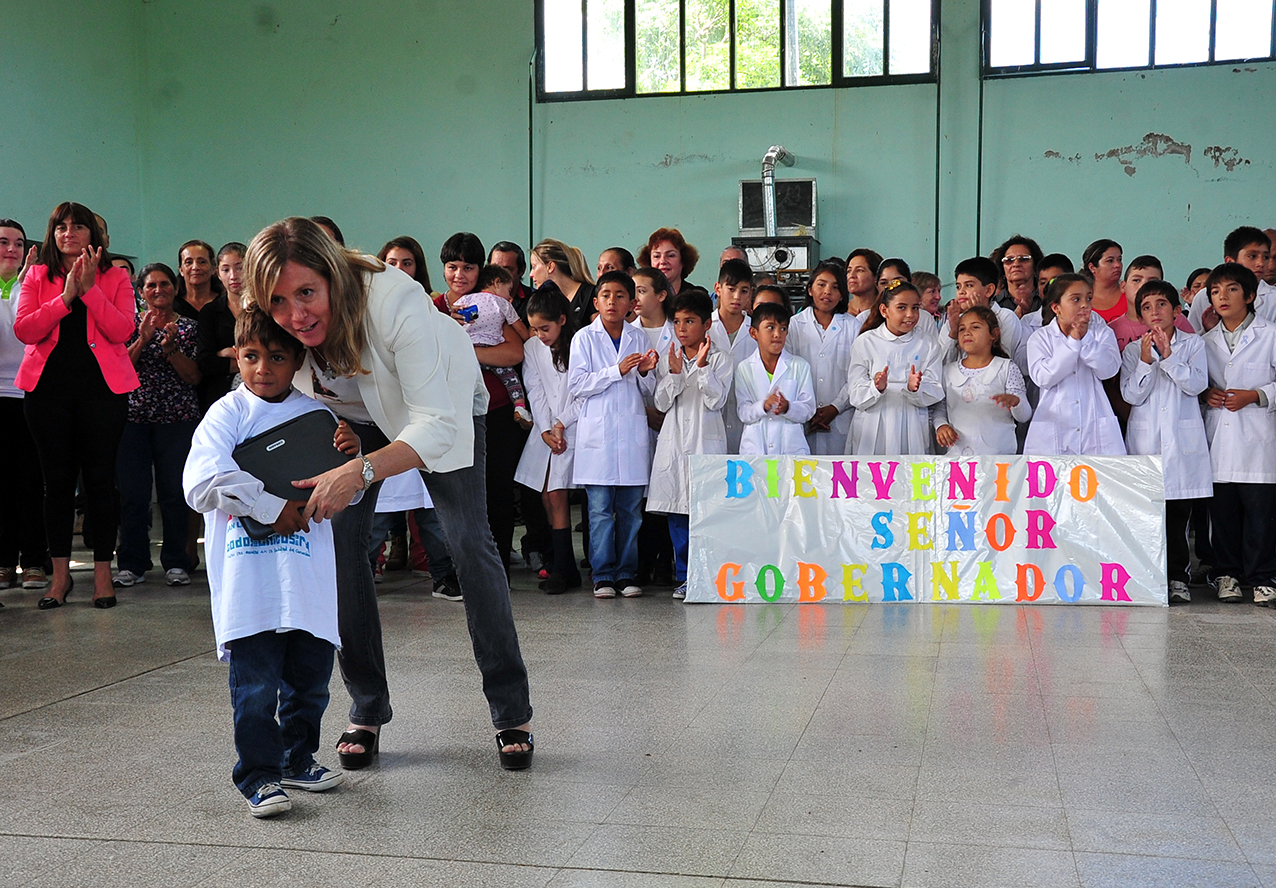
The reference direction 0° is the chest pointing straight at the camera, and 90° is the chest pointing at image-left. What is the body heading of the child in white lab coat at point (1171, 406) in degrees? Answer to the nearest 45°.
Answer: approximately 0°

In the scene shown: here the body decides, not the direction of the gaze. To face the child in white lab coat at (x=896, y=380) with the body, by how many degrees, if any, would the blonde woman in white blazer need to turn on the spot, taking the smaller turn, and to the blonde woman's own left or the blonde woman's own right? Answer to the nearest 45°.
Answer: approximately 180°

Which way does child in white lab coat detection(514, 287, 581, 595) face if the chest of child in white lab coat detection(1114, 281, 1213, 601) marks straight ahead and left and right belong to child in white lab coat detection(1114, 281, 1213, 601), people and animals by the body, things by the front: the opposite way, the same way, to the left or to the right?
the same way

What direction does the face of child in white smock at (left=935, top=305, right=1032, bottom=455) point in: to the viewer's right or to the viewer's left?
to the viewer's left

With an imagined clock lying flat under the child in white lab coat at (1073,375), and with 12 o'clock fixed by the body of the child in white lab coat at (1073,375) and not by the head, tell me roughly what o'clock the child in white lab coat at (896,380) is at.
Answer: the child in white lab coat at (896,380) is roughly at 3 o'clock from the child in white lab coat at (1073,375).

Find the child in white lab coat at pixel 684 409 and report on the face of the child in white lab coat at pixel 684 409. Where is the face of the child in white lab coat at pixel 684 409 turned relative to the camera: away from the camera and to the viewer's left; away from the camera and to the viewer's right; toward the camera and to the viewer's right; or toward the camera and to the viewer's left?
toward the camera and to the viewer's left

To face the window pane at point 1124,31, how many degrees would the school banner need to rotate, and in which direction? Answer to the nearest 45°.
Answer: approximately 180°

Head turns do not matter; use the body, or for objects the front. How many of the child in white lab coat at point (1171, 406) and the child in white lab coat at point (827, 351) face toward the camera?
2
